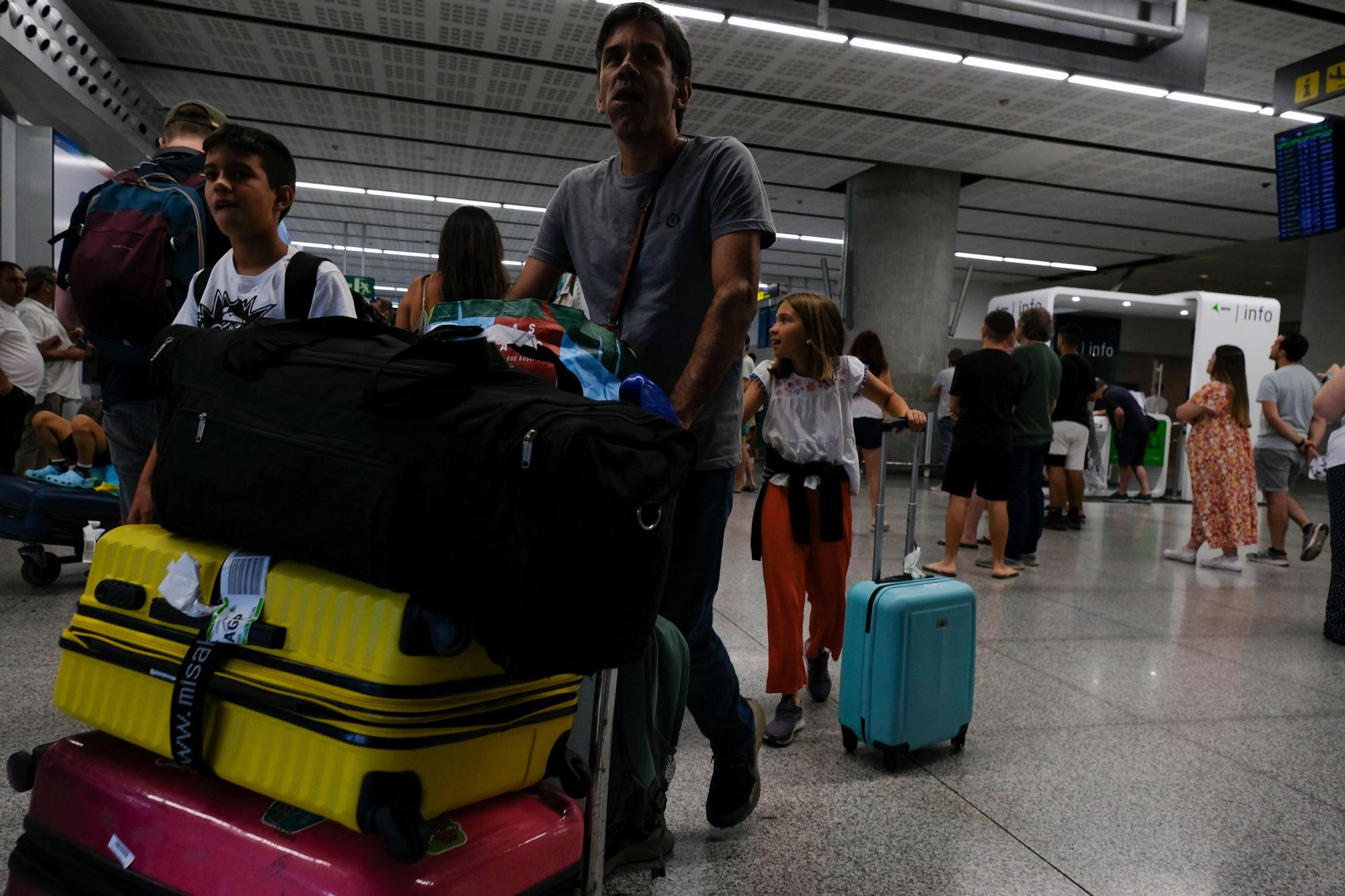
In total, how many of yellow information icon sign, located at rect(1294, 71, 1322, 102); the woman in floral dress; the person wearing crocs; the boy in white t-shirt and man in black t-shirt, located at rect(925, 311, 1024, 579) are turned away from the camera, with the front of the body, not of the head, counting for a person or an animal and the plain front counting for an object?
1

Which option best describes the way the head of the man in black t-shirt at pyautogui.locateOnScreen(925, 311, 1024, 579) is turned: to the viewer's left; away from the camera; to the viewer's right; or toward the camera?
away from the camera

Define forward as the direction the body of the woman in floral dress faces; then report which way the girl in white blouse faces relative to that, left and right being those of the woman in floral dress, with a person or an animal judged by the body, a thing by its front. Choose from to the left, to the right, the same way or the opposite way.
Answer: to the left

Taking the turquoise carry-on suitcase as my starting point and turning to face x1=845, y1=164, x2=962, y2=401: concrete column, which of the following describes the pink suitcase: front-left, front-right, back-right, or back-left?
back-left

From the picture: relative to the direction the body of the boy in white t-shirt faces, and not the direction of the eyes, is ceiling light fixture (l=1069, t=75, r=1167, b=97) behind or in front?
behind

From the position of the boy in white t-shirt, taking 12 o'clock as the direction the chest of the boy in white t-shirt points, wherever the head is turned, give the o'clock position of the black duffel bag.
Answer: The black duffel bag is roughly at 10 o'clock from the boy in white t-shirt.

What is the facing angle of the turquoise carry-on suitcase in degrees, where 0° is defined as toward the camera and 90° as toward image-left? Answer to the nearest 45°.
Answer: approximately 315°

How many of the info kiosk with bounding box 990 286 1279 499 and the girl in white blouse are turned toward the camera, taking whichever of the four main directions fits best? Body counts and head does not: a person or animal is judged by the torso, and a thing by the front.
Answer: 2

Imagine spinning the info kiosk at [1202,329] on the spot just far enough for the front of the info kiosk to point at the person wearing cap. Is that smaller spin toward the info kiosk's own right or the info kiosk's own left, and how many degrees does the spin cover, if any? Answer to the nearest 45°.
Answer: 0° — it already faces them

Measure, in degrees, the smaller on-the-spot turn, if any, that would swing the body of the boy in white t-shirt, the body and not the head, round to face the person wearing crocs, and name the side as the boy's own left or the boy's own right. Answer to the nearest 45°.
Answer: approximately 135° to the boy's own right

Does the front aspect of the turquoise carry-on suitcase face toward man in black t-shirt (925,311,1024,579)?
no

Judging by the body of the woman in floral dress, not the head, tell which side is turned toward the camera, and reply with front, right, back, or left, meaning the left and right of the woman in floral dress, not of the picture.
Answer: left

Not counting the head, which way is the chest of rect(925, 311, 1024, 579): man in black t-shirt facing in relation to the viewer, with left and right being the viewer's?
facing away from the viewer

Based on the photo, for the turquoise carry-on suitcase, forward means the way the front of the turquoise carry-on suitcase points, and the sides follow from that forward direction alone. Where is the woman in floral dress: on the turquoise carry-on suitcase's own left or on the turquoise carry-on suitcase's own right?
on the turquoise carry-on suitcase's own left
